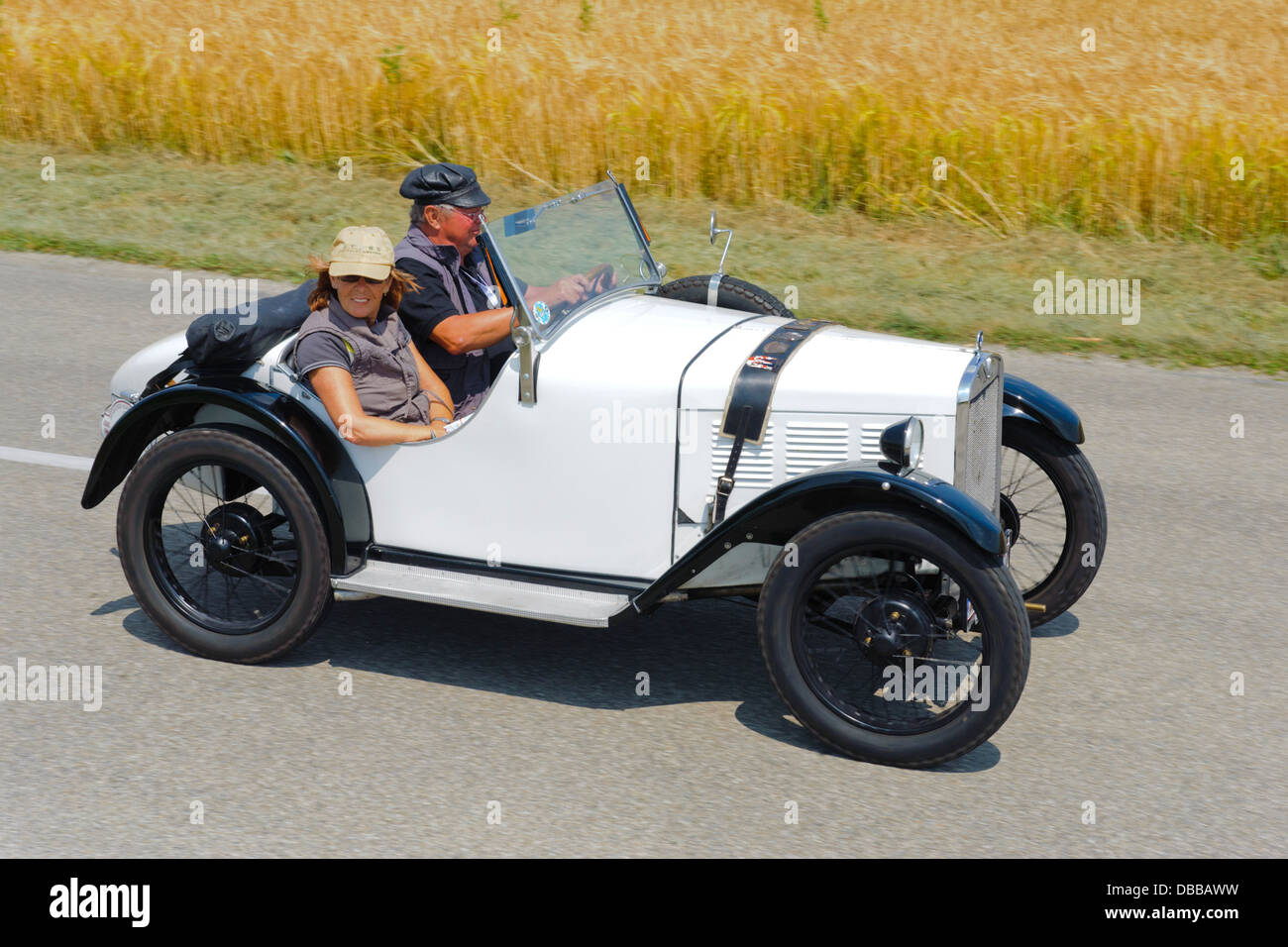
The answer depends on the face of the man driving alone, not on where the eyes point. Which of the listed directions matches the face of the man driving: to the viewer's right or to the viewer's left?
to the viewer's right

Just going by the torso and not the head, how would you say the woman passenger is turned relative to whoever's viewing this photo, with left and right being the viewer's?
facing the viewer and to the right of the viewer
